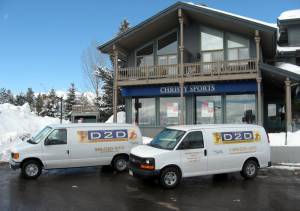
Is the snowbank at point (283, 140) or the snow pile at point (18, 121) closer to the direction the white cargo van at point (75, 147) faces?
the snow pile

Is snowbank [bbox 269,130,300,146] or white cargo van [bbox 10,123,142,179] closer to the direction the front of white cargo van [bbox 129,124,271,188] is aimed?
the white cargo van [bbox 10,123,142,179]

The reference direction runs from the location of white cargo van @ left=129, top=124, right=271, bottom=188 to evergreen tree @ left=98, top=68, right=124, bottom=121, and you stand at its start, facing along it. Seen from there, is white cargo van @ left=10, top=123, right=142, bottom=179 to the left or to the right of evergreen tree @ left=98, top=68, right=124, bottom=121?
left

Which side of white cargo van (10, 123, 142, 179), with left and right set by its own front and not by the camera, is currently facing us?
left

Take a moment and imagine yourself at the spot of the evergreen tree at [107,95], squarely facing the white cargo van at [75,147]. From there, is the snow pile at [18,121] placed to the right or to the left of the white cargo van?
right

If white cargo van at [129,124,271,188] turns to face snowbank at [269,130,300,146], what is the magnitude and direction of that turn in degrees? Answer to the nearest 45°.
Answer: approximately 180°

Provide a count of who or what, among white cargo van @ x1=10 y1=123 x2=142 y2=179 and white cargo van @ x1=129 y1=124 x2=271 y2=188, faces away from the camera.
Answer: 0

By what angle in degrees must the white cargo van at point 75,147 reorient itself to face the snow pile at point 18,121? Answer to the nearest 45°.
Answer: approximately 90° to its right

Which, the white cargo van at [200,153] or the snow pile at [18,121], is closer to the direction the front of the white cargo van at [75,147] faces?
the snow pile

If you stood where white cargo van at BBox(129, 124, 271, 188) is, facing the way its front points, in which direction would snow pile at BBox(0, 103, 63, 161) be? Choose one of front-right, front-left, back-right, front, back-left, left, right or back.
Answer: right

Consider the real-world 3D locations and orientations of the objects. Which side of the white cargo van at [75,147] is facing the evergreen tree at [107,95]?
right

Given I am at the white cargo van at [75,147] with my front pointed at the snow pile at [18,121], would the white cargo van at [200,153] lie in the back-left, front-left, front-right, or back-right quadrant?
back-right

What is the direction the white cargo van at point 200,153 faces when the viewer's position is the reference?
facing the viewer and to the left of the viewer

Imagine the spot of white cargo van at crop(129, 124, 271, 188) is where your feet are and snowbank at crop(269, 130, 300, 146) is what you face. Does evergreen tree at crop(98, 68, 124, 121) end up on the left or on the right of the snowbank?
left
